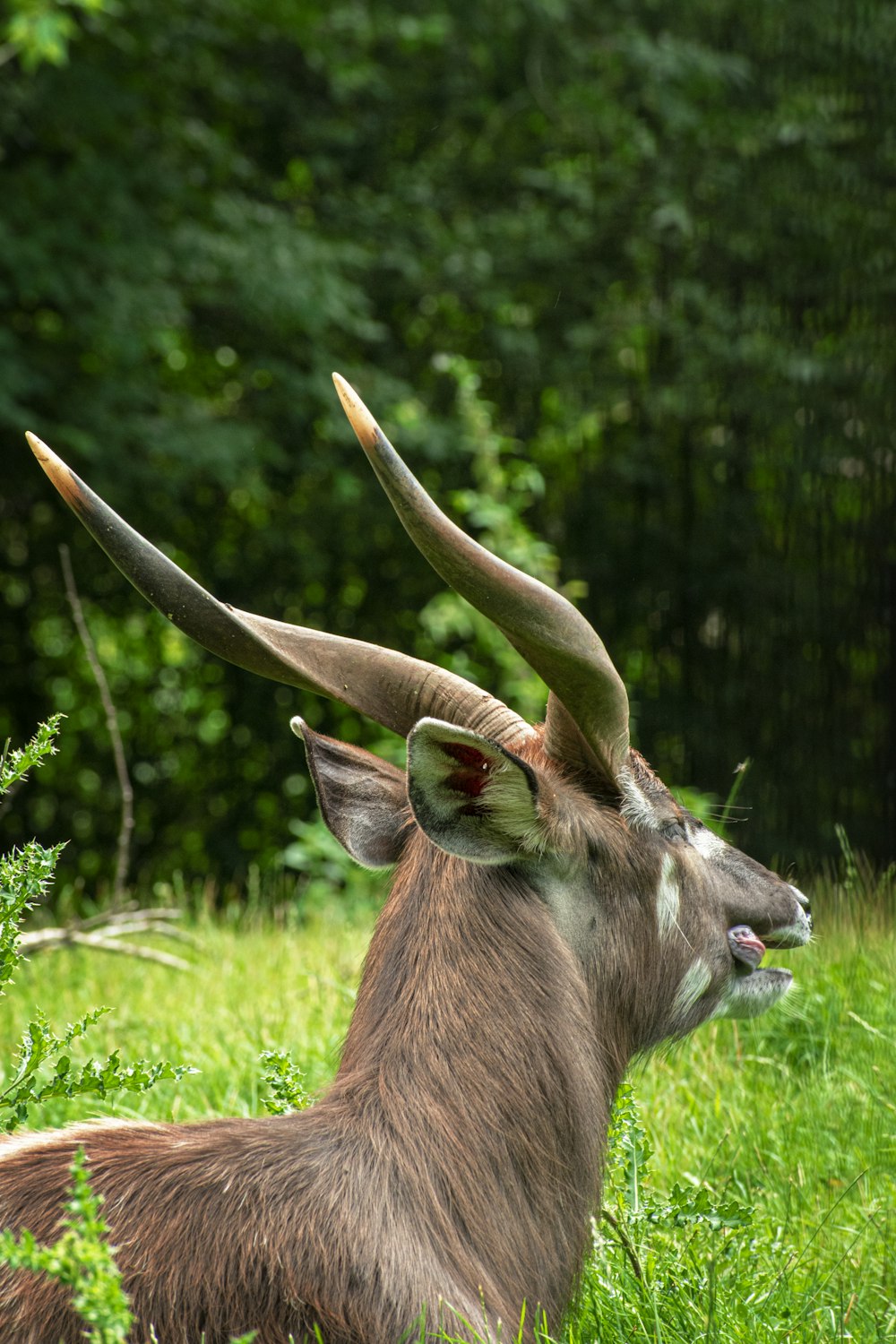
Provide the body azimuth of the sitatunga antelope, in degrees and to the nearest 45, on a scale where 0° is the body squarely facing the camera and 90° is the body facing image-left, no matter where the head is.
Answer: approximately 270°
